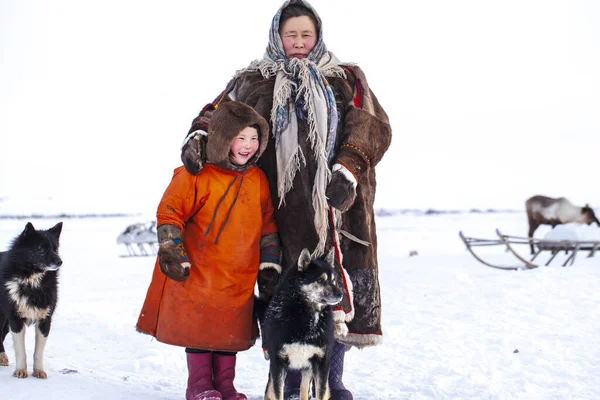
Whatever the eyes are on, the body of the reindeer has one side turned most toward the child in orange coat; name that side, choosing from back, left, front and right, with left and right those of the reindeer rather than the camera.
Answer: right

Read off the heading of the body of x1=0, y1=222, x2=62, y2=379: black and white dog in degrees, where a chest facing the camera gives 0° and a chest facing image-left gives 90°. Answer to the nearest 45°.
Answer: approximately 315°

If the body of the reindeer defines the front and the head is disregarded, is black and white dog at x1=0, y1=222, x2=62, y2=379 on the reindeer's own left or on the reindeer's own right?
on the reindeer's own right

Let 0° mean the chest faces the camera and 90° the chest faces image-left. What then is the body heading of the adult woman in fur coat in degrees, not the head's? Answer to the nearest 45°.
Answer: approximately 0°

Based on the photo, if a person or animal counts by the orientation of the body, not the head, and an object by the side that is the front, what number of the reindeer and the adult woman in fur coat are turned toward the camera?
1

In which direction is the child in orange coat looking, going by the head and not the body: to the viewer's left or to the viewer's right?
to the viewer's right

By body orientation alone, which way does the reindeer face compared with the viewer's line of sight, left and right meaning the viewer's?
facing to the right of the viewer

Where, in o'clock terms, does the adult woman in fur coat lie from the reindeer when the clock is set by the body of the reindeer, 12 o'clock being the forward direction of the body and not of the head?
The adult woman in fur coat is roughly at 3 o'clock from the reindeer.
